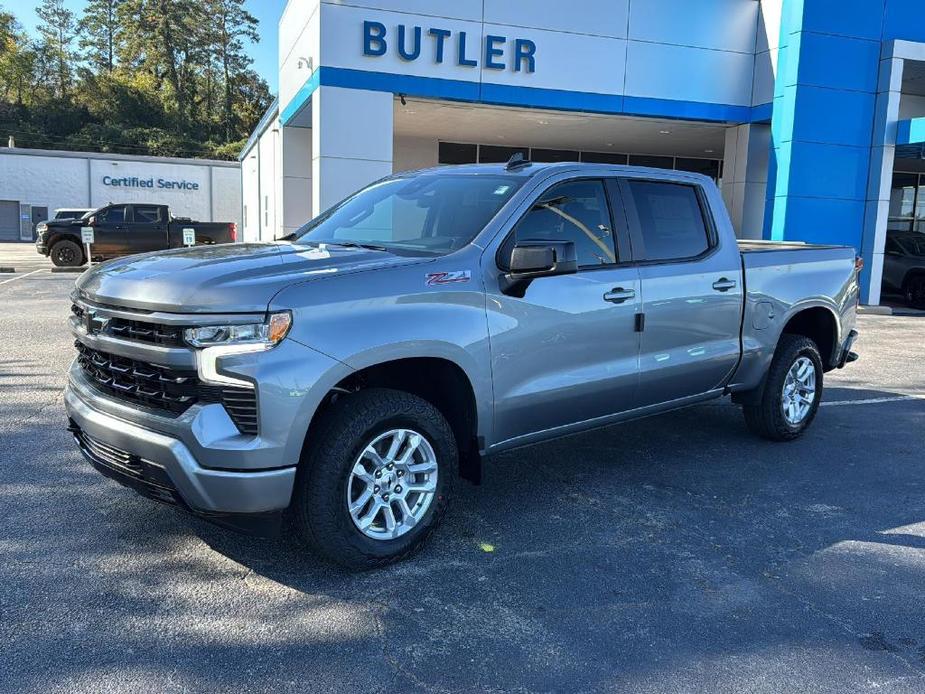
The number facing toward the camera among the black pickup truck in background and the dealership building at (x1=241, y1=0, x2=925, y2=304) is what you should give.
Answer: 1

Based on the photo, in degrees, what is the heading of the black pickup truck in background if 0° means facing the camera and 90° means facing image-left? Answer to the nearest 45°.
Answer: approximately 90°

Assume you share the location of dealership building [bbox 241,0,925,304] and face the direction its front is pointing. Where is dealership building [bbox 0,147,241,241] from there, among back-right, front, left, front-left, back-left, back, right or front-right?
back-right

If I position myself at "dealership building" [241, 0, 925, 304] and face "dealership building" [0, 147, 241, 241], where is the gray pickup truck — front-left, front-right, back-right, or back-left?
back-left

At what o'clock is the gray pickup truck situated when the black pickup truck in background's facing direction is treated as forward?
The gray pickup truck is roughly at 9 o'clock from the black pickup truck in background.

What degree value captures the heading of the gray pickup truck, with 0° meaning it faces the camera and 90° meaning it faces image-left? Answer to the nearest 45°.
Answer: approximately 45°

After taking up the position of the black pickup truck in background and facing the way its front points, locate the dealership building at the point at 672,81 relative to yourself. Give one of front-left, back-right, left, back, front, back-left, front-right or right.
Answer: back-left

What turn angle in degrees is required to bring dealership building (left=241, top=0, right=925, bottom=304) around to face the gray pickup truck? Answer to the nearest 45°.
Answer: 0° — it already faces it

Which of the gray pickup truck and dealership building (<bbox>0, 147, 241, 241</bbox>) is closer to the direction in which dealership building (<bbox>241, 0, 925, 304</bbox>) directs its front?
the gray pickup truck

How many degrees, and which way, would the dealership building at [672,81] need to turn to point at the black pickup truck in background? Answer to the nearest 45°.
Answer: approximately 90° to its right
